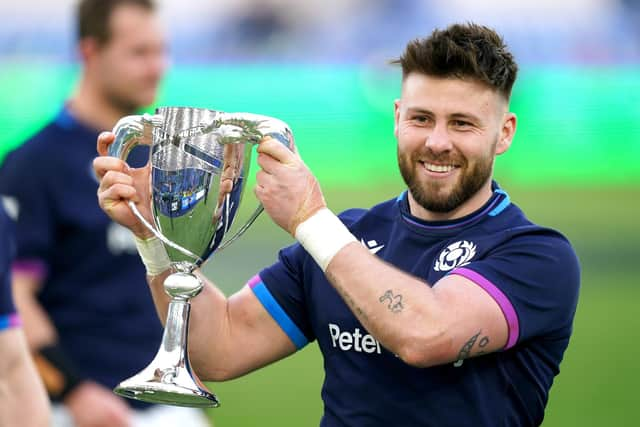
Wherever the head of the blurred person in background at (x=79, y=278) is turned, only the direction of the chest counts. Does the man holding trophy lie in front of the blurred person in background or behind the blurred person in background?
in front

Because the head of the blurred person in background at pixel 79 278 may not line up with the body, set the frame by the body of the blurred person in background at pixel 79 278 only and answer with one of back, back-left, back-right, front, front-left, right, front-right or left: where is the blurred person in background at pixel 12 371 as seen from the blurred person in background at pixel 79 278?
front-right

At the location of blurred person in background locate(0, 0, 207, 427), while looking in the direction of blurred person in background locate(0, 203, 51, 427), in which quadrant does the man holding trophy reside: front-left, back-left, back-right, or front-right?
front-left

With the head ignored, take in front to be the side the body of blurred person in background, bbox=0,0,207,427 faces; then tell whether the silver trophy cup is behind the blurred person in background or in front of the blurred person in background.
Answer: in front

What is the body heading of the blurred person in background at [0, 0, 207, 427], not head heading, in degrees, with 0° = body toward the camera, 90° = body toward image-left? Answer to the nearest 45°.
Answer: approximately 315°
